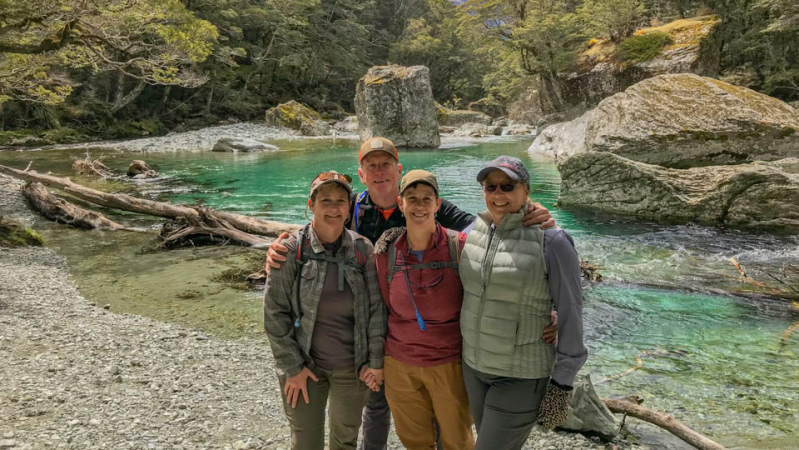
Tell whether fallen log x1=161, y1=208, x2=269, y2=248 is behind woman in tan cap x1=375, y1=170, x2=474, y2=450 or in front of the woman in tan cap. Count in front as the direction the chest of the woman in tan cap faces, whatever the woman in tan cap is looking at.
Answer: behind

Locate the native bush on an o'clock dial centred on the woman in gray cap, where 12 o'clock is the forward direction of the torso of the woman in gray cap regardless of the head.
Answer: The native bush is roughly at 5 o'clock from the woman in gray cap.

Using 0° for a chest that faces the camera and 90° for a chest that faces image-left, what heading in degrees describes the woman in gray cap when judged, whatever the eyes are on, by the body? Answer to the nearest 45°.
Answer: approximately 45°

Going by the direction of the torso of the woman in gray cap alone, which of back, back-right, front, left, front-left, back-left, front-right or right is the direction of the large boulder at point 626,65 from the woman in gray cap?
back-right

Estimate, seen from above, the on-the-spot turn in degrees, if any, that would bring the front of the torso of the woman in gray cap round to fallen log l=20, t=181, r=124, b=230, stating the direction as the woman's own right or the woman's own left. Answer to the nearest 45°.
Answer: approximately 90° to the woman's own right

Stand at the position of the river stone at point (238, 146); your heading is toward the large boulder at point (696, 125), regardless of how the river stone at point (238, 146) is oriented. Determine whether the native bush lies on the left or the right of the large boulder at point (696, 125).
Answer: left

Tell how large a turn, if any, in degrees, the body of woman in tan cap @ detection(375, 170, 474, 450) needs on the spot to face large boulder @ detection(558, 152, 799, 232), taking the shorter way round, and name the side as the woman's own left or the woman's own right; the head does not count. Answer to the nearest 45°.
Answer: approximately 135° to the woman's own left

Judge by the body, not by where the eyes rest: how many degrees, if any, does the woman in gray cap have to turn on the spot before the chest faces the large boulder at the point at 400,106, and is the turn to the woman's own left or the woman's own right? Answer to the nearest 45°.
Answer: approximately 135° to the woman's own right

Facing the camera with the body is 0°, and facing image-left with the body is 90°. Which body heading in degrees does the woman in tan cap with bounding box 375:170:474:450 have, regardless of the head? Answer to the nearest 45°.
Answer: approximately 0°

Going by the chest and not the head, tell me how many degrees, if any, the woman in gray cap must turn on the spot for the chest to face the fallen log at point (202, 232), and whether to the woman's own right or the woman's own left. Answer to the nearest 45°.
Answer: approximately 90° to the woman's own right
